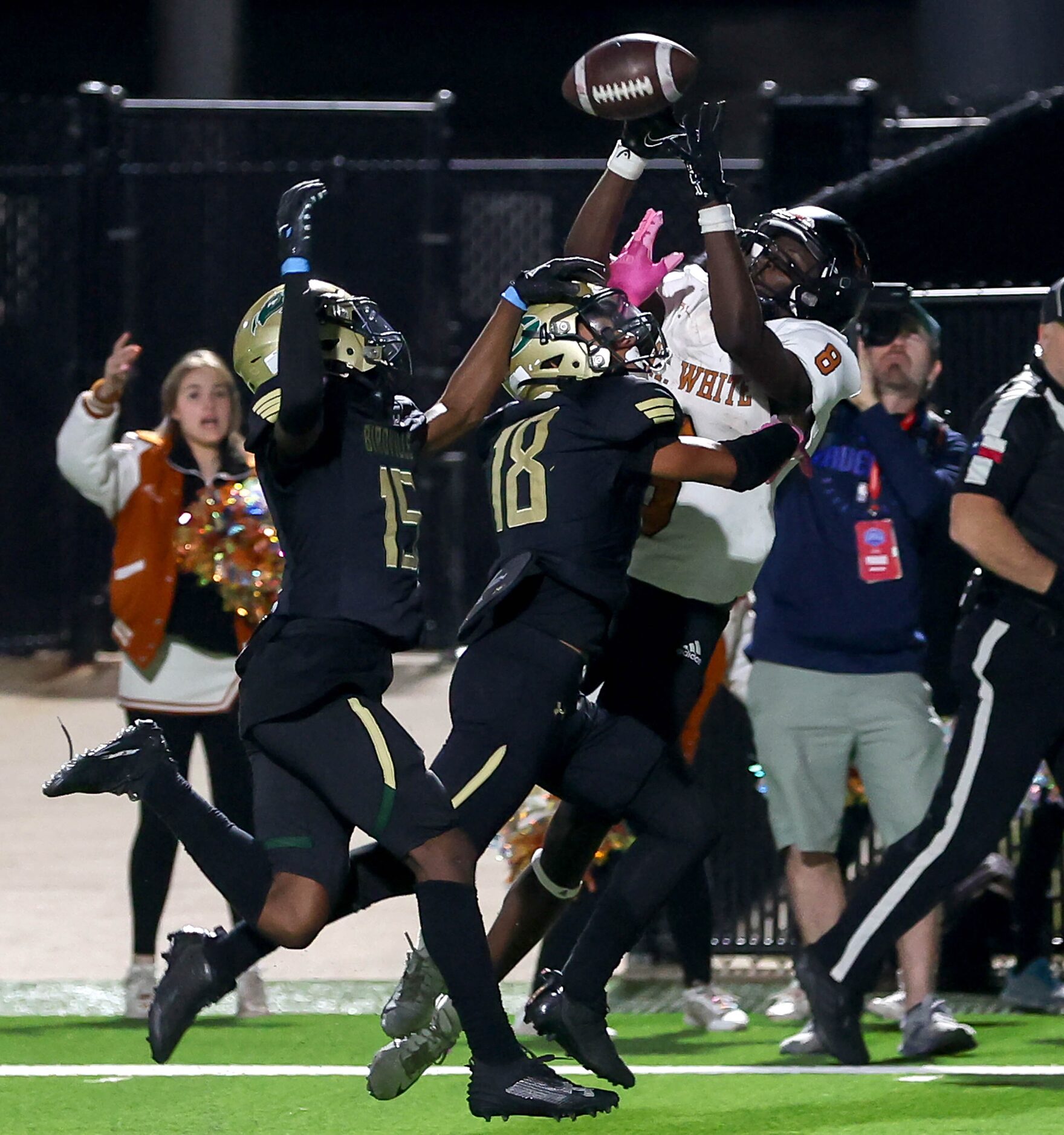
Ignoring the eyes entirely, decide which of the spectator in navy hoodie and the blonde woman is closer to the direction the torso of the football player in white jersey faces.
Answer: the blonde woman

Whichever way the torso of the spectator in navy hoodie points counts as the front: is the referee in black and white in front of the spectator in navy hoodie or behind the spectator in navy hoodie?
in front

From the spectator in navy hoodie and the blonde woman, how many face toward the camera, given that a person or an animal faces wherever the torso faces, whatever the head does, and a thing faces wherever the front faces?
2

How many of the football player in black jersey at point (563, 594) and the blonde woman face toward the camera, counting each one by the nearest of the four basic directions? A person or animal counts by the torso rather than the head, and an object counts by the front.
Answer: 1

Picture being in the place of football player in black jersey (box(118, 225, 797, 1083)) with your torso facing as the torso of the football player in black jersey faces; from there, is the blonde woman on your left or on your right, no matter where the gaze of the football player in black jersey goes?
on your left

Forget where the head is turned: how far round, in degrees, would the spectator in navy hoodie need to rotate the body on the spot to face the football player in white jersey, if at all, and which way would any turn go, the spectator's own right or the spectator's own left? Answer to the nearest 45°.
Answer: approximately 45° to the spectator's own right

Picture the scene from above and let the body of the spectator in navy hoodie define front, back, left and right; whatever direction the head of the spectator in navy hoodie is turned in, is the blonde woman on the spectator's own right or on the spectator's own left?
on the spectator's own right

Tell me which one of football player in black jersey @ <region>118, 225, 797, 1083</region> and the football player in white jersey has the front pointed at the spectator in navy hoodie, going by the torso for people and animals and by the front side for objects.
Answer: the football player in black jersey

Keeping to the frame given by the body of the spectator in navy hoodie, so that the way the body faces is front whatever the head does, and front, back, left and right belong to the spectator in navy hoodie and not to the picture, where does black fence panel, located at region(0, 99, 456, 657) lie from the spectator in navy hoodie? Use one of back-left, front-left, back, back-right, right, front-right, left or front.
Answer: back-right

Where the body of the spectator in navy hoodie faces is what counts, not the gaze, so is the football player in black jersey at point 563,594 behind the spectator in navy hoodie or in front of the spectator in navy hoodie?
in front

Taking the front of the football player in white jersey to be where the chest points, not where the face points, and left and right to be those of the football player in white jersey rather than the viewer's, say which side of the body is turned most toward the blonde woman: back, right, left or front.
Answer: right

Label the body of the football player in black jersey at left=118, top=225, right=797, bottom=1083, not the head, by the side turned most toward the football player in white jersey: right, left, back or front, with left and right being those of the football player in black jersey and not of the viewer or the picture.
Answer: front

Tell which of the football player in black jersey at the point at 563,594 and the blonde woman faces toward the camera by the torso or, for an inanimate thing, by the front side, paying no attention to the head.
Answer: the blonde woman

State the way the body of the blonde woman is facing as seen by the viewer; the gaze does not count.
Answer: toward the camera

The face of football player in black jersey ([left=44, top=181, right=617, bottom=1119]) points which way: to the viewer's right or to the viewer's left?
to the viewer's right

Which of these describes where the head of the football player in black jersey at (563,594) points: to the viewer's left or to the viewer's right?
to the viewer's right

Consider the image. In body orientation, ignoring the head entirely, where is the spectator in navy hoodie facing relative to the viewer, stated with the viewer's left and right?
facing the viewer

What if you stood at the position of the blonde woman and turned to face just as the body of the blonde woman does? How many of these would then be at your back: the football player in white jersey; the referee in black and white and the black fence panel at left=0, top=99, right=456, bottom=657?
1
